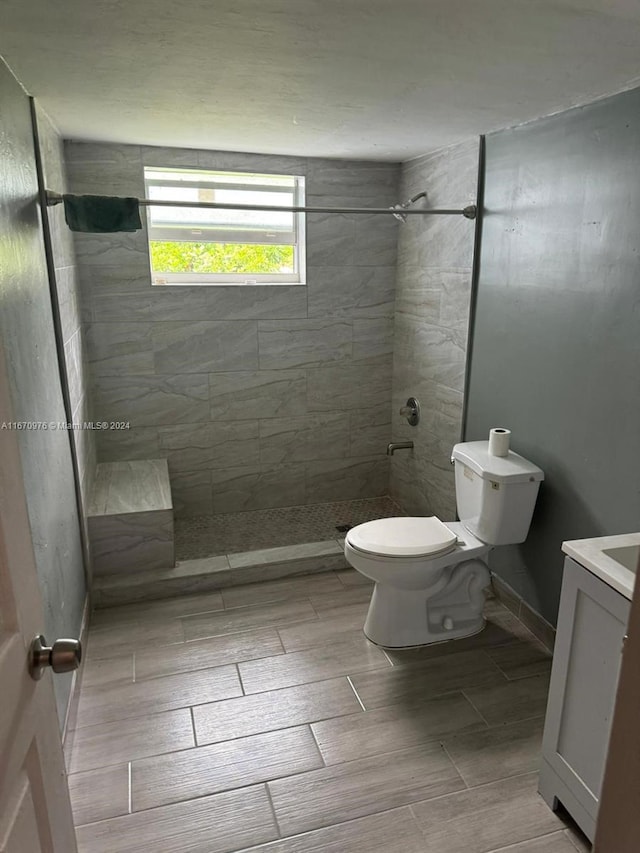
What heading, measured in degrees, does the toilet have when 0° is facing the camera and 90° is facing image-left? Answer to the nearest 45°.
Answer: approximately 90°

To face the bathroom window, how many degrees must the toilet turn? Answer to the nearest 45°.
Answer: approximately 45° to its right

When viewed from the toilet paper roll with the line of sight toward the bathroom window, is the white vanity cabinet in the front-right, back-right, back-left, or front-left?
back-left

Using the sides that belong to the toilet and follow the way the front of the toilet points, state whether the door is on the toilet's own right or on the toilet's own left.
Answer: on the toilet's own left

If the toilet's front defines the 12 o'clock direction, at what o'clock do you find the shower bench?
The shower bench is roughly at 12 o'clock from the toilet.

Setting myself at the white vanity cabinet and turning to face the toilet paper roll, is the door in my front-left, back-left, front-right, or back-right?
back-left

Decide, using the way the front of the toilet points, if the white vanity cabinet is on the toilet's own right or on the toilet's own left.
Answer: on the toilet's own left

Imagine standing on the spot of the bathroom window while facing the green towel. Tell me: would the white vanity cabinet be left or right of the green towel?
left

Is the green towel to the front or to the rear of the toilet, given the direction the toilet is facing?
to the front

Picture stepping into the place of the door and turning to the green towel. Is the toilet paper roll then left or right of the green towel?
right
